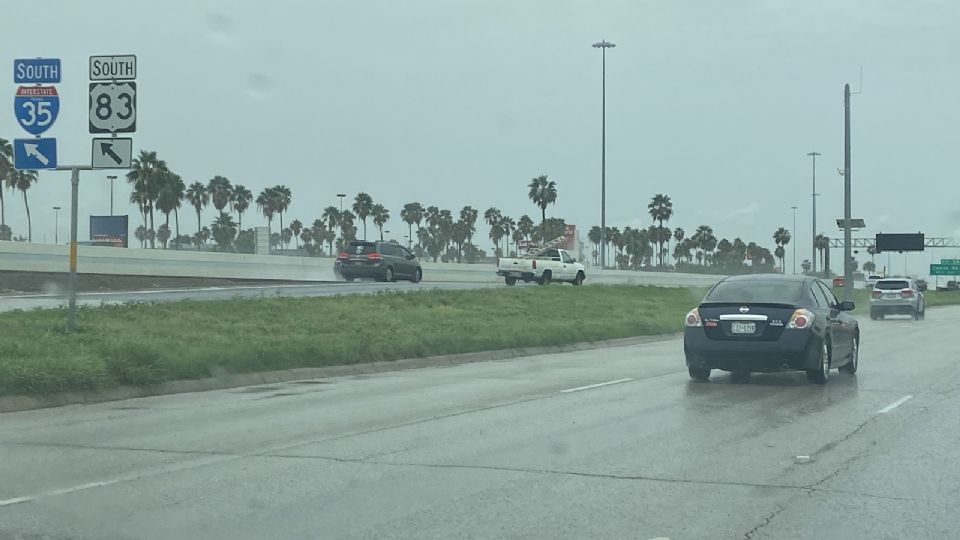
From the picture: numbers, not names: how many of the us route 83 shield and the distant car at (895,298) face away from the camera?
1

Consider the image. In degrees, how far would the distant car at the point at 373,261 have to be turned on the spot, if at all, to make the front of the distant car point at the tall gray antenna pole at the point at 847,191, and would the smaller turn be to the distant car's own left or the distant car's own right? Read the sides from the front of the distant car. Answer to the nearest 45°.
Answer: approximately 45° to the distant car's own right

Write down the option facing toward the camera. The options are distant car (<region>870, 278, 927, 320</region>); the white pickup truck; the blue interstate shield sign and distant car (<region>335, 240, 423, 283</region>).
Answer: the blue interstate shield sign

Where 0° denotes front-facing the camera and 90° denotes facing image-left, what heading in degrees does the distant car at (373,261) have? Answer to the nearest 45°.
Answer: approximately 225°

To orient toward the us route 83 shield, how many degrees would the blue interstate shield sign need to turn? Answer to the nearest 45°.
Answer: approximately 90° to its left

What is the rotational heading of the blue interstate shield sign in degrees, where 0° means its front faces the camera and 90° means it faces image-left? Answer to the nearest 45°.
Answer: approximately 0°

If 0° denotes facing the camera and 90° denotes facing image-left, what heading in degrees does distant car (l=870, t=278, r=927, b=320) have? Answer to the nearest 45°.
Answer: approximately 180°

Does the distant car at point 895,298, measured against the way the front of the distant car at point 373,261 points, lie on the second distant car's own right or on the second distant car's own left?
on the second distant car's own right
